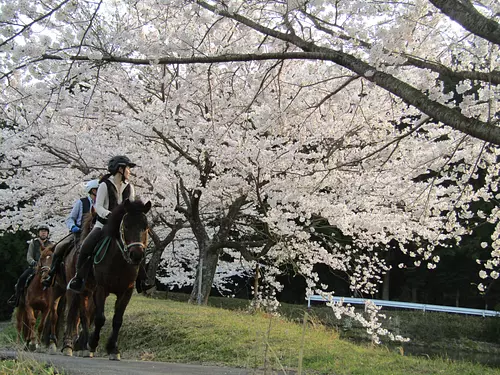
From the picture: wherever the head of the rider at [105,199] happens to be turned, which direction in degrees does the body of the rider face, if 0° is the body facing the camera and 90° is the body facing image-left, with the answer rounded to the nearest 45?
approximately 315°

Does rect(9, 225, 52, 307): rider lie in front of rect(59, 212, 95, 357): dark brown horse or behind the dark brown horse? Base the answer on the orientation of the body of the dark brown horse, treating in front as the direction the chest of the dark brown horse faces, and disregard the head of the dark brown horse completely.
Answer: behind

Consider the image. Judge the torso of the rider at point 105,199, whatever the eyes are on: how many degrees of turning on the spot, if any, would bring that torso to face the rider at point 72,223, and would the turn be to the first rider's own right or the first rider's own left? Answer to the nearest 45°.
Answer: approximately 135° to the first rider's own left

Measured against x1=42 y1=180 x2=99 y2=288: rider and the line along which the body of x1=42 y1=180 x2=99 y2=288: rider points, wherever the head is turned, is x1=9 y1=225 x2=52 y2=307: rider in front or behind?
behind

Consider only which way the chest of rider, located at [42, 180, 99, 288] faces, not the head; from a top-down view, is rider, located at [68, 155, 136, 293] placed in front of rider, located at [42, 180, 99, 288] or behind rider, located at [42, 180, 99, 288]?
in front

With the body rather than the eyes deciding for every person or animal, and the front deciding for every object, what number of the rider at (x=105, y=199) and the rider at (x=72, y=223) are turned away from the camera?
0

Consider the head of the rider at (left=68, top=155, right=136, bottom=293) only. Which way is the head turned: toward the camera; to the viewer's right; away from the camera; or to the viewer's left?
to the viewer's right

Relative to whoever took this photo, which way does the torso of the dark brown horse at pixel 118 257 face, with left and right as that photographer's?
facing the viewer and to the right of the viewer
